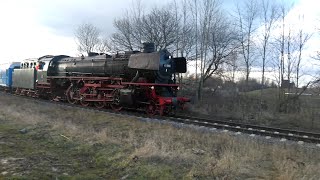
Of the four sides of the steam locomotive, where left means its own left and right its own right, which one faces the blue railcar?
back

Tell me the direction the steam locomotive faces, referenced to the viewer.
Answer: facing the viewer and to the right of the viewer
